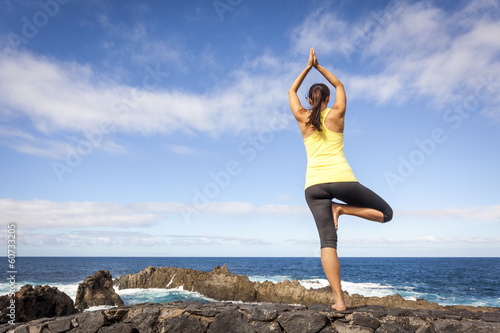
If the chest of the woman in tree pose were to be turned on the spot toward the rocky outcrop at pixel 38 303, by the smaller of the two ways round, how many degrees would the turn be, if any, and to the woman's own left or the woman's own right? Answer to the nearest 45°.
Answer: approximately 45° to the woman's own left

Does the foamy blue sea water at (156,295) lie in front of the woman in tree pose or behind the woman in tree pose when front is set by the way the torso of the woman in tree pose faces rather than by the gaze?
in front

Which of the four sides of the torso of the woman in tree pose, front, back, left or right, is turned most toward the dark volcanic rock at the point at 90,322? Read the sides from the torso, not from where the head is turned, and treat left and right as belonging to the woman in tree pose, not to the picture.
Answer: left

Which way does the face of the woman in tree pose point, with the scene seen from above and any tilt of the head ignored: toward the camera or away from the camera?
away from the camera

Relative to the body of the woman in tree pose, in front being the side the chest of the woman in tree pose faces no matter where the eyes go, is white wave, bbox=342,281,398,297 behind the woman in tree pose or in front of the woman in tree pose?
in front

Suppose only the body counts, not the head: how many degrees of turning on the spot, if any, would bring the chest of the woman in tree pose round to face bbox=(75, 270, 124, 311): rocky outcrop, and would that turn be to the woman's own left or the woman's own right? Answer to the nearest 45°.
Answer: approximately 45° to the woman's own left

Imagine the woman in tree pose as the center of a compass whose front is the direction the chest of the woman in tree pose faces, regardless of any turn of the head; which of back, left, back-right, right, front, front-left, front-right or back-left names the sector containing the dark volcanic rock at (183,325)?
left

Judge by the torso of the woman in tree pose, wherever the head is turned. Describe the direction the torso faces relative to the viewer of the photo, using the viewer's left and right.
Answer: facing away from the viewer
